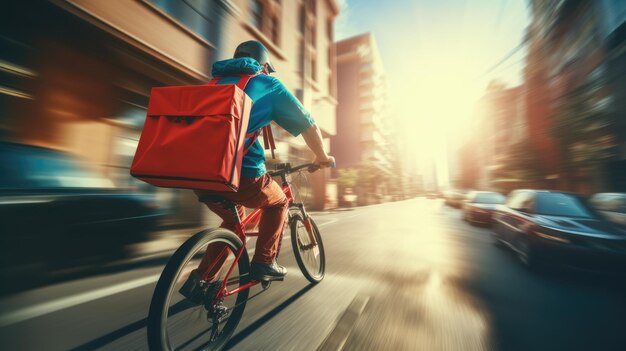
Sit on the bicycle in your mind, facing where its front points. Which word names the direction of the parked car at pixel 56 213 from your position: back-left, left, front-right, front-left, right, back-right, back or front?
left

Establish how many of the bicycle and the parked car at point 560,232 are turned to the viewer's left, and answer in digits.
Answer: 0

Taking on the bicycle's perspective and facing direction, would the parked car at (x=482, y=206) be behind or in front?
in front

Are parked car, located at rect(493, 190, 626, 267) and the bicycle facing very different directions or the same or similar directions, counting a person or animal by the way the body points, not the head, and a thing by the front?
very different directions

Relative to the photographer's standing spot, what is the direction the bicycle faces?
facing away from the viewer and to the right of the viewer

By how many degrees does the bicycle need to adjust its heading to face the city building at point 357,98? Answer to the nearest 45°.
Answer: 0° — it already faces it

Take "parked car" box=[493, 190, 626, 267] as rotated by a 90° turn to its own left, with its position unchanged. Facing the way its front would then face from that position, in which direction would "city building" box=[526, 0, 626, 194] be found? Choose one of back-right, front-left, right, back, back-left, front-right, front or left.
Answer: front-left

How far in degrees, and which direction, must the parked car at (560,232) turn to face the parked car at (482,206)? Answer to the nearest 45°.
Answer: approximately 135° to its left

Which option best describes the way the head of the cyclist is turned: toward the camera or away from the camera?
away from the camera

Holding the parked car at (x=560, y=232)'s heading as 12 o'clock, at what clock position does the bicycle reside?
The bicycle is roughly at 2 o'clock from the parked car.

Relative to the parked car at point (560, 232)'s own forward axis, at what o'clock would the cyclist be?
The cyclist is roughly at 2 o'clock from the parked car.
